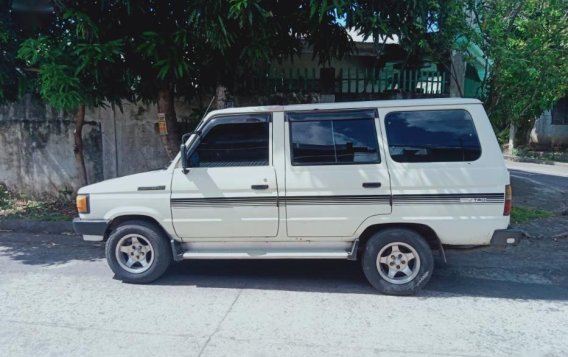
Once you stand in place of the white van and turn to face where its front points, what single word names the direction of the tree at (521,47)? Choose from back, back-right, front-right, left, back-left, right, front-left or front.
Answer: back-right

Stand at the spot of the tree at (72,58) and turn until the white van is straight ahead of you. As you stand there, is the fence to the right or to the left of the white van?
left

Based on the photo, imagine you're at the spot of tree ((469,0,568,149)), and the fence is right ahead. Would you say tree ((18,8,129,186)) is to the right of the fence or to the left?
left

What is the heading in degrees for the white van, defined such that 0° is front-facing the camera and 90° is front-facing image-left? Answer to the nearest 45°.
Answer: approximately 90°

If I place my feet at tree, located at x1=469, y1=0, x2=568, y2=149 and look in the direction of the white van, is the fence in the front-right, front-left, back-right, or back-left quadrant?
front-right

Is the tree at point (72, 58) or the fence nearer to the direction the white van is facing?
the tree

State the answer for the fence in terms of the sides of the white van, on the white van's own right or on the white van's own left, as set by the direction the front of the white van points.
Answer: on the white van's own right

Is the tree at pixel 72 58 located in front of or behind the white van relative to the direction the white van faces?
in front

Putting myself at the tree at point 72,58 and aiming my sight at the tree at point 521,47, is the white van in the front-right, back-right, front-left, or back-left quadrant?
front-right
